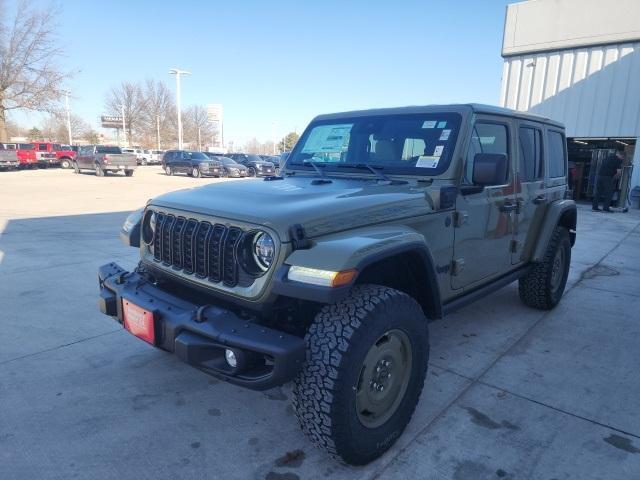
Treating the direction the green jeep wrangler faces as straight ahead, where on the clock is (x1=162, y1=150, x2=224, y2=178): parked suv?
The parked suv is roughly at 4 o'clock from the green jeep wrangler.

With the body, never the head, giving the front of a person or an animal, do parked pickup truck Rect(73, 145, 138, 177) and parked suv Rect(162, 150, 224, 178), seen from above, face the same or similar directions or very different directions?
very different directions

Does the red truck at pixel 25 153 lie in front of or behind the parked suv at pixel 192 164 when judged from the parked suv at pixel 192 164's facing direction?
behind

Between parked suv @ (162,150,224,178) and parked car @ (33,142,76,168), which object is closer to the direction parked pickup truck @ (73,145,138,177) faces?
the parked car

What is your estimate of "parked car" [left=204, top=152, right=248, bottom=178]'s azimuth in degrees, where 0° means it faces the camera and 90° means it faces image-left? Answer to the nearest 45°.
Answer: approximately 315°

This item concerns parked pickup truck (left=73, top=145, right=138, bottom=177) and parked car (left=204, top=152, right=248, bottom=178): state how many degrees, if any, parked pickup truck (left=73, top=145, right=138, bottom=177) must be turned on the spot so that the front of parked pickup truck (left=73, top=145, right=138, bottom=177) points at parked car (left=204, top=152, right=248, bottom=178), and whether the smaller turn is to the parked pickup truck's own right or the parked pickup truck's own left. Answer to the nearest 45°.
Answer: approximately 135° to the parked pickup truck's own right

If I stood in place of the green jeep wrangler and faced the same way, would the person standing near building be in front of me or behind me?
behind

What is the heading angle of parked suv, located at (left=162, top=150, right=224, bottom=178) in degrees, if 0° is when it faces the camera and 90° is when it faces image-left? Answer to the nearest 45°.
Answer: approximately 315°

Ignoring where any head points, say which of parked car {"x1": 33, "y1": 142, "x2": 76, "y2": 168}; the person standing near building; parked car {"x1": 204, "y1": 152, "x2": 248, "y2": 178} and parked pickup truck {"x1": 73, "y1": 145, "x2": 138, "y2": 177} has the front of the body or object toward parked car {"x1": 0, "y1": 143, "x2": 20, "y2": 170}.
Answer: parked pickup truck {"x1": 73, "y1": 145, "x2": 138, "y2": 177}
